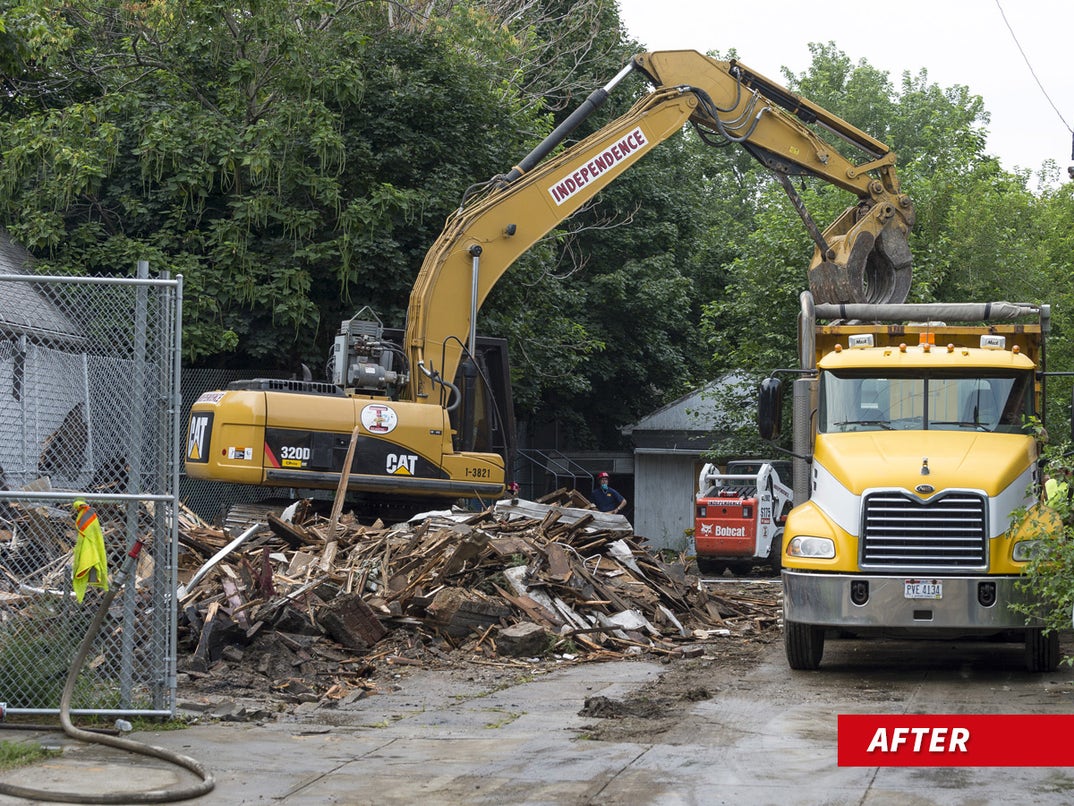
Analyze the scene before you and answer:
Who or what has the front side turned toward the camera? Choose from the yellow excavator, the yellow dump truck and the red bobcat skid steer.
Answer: the yellow dump truck

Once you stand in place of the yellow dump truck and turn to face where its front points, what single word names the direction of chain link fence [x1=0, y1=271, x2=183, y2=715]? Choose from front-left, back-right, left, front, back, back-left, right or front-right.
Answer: front-right

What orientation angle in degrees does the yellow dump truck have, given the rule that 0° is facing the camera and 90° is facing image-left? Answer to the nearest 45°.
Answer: approximately 0°

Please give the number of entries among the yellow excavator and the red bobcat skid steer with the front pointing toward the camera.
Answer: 0

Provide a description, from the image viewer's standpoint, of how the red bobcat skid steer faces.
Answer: facing away from the viewer and to the right of the viewer

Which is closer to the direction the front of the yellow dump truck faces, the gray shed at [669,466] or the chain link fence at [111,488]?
the chain link fence

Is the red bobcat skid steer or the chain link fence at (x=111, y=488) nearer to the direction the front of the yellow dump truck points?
the chain link fence

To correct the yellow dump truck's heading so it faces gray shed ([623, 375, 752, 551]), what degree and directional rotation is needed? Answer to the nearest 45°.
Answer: approximately 180°

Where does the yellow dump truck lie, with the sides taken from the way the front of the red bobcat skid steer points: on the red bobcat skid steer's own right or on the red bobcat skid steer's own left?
on the red bobcat skid steer's own right

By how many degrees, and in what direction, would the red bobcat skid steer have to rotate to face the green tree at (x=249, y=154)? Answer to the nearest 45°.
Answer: approximately 135° to its left

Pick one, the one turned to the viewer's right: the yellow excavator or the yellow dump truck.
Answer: the yellow excavator

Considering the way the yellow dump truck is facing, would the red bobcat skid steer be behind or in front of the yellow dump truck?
behind

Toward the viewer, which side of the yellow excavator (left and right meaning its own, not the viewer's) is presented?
right

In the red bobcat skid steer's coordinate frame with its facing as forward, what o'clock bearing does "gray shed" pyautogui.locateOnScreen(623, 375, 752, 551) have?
The gray shed is roughly at 10 o'clock from the red bobcat skid steer.
